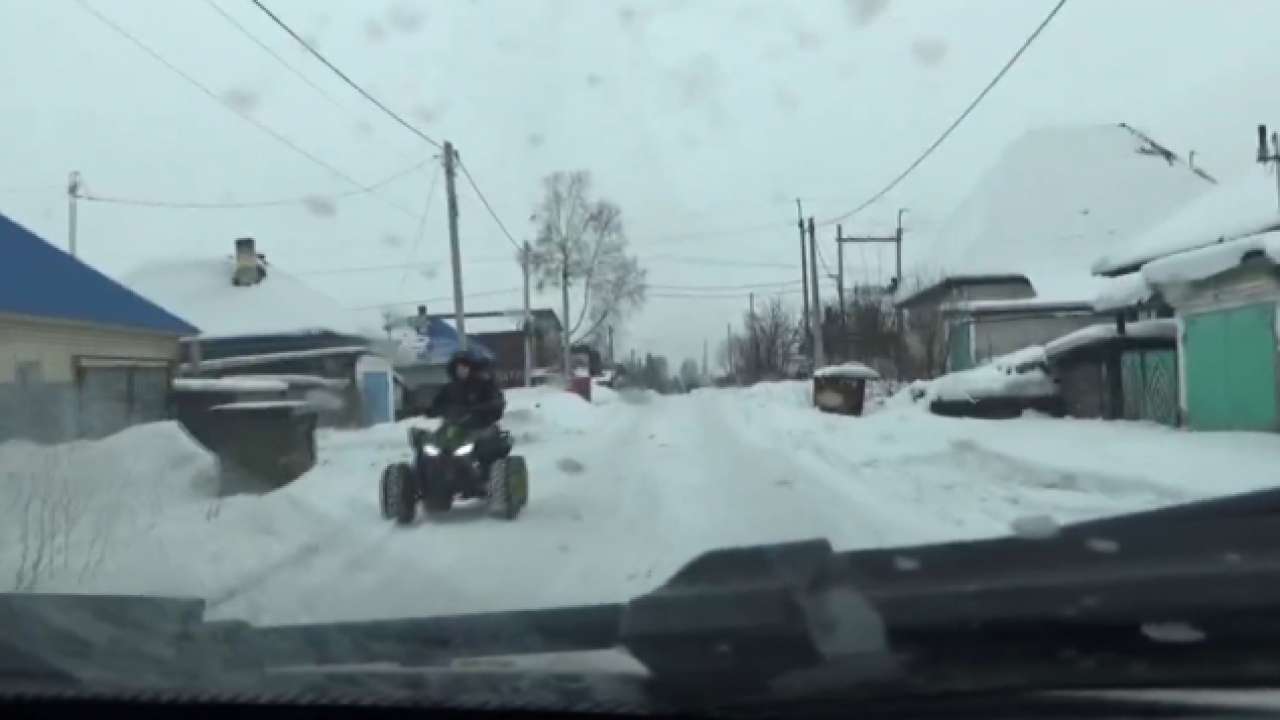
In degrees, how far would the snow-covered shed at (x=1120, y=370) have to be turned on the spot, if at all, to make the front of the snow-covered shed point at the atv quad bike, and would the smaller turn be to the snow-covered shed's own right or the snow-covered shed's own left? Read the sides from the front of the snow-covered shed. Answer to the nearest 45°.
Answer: approximately 45° to the snow-covered shed's own left

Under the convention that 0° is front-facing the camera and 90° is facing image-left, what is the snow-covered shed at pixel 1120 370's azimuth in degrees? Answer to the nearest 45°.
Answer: approximately 45°

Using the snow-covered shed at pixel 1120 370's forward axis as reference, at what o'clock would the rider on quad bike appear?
The rider on quad bike is roughly at 11 o'clock from the snow-covered shed.

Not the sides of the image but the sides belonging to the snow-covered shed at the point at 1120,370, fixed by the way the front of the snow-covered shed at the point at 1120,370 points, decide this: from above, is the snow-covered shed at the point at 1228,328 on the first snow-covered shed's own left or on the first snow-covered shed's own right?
on the first snow-covered shed's own left
